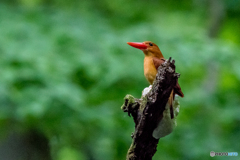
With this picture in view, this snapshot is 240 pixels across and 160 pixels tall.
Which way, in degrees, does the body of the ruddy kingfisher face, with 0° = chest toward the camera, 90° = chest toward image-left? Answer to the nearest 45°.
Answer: approximately 90°
